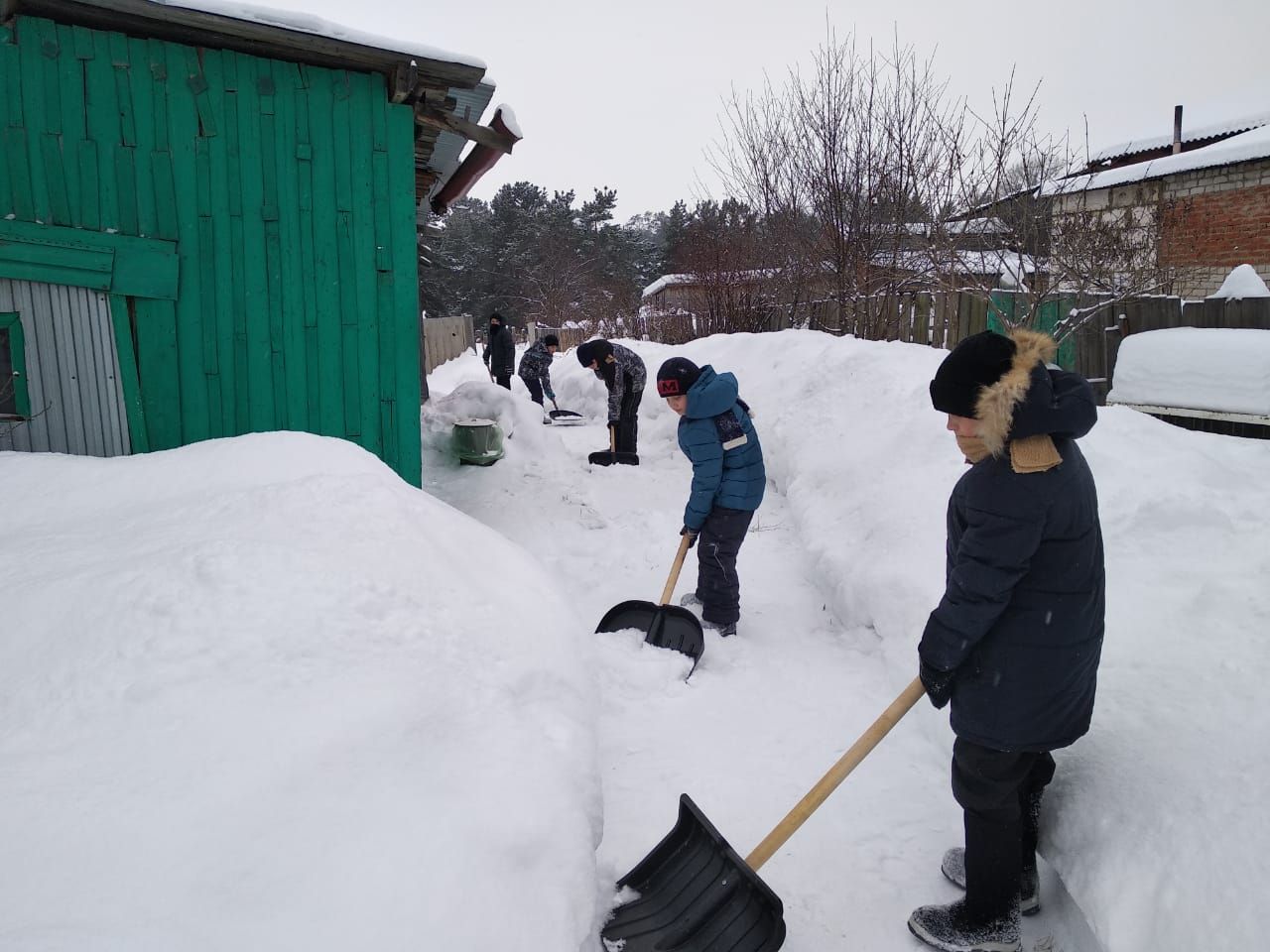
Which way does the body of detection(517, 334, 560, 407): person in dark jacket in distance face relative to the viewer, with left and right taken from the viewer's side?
facing to the right of the viewer

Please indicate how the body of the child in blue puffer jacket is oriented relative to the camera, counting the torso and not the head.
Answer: to the viewer's left

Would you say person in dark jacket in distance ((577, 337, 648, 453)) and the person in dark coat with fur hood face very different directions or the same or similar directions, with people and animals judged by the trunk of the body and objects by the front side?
same or similar directions

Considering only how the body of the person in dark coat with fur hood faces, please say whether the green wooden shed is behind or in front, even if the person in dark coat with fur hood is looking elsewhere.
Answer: in front

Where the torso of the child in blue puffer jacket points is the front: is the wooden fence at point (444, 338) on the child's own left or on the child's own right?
on the child's own right

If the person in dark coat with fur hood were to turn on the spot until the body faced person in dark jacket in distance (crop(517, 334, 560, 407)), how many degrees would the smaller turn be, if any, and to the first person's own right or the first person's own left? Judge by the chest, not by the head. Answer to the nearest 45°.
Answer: approximately 45° to the first person's own right

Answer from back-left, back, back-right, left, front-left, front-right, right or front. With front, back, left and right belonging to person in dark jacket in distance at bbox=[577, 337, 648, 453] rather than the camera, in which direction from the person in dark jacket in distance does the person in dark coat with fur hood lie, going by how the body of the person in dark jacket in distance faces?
left

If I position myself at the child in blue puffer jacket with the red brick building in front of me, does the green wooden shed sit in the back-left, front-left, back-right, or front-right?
back-left

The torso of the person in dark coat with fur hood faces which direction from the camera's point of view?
to the viewer's left

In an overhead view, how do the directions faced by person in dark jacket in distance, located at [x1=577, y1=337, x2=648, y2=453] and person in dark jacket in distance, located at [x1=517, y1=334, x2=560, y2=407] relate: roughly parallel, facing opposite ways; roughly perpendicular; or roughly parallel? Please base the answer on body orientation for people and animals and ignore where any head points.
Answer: roughly parallel, facing opposite ways

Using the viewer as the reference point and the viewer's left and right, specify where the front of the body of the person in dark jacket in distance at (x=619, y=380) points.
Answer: facing to the left of the viewer

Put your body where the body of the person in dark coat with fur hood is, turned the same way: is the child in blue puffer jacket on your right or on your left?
on your right

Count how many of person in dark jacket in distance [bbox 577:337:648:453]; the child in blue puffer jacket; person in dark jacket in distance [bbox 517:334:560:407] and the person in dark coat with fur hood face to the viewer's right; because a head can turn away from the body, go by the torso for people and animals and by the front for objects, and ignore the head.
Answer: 1

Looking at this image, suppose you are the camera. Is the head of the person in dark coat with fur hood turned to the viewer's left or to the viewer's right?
to the viewer's left
